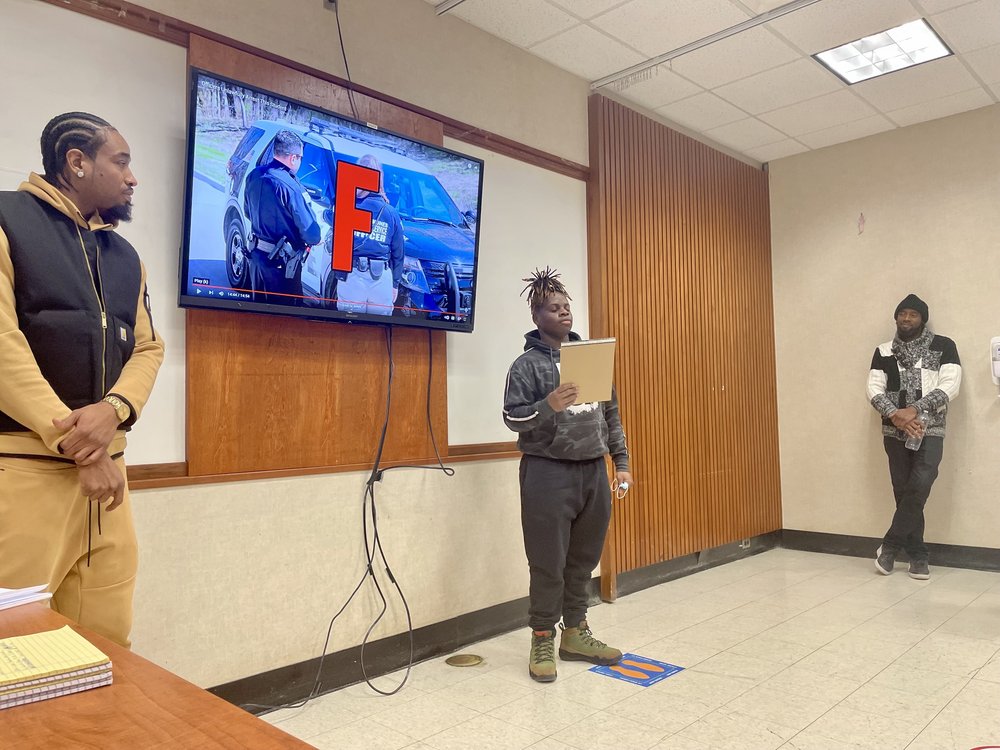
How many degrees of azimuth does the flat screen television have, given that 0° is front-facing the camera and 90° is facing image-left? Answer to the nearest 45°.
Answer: approximately 315°

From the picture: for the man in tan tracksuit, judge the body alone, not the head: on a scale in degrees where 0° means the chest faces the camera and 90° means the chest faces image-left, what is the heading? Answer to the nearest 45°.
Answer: approximately 315°

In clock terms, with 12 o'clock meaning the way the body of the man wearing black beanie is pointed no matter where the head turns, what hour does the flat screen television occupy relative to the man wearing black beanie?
The flat screen television is roughly at 1 o'clock from the man wearing black beanie.

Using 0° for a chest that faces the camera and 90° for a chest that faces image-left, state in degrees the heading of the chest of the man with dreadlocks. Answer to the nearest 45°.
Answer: approximately 315°

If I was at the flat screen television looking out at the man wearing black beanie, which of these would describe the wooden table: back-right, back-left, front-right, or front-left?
back-right

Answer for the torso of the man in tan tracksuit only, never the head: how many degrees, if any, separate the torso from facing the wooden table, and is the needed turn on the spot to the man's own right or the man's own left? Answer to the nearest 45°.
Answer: approximately 45° to the man's own right

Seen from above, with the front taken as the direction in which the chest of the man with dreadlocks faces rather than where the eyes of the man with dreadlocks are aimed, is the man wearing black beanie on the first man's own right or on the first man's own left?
on the first man's own left

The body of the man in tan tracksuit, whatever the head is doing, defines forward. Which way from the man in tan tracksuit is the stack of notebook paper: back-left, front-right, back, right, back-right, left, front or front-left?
front-right

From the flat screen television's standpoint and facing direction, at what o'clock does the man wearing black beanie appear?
The man wearing black beanie is roughly at 10 o'clock from the flat screen television.

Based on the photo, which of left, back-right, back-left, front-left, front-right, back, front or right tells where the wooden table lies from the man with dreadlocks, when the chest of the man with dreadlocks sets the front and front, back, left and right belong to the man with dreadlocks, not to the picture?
front-right
